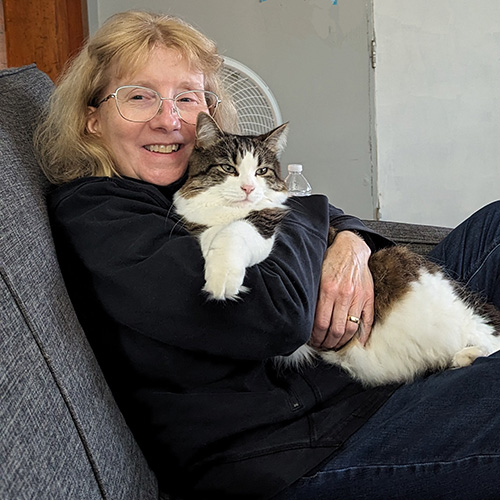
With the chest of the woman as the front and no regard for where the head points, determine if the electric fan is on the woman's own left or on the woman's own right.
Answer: on the woman's own left

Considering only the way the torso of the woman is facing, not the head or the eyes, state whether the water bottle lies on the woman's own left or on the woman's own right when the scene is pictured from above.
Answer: on the woman's own left

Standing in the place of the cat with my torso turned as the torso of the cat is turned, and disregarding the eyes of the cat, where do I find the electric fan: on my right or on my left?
on my right

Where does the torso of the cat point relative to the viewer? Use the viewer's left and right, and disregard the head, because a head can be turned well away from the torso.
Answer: facing the viewer and to the left of the viewer

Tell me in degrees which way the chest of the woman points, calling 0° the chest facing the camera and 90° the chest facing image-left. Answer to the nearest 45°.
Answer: approximately 270°
